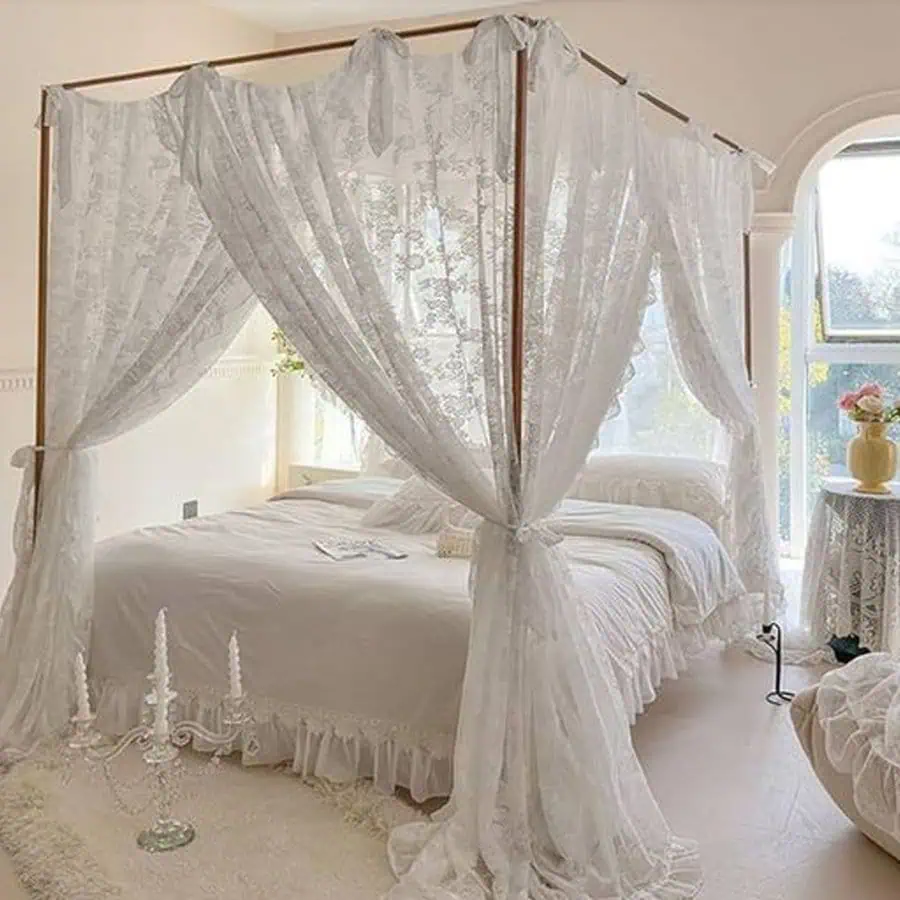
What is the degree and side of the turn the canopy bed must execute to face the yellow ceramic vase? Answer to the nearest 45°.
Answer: approximately 180°

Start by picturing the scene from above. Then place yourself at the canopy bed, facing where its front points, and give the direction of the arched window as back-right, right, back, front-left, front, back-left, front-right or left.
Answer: back

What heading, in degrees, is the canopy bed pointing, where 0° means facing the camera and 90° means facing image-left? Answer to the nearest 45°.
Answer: approximately 45°
